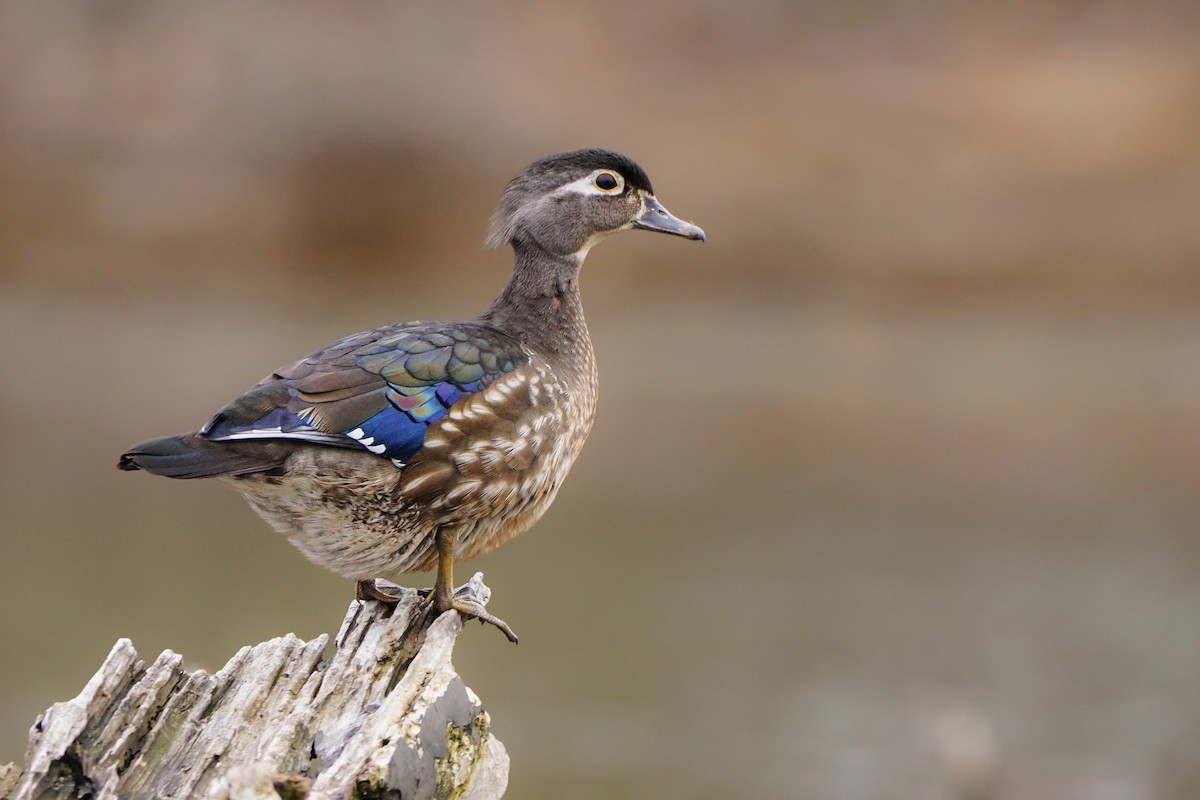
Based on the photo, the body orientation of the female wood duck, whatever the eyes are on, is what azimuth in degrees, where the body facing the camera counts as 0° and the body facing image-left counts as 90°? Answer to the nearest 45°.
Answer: approximately 270°
